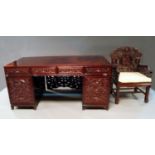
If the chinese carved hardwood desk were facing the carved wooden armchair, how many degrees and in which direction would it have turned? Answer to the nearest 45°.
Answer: approximately 90° to its left

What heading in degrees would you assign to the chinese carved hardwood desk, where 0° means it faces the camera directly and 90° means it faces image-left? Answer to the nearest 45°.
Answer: approximately 0°
